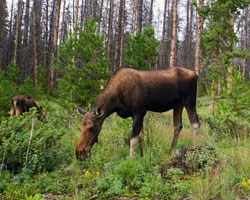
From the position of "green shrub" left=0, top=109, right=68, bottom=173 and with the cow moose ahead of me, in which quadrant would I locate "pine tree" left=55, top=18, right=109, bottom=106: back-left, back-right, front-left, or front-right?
front-left

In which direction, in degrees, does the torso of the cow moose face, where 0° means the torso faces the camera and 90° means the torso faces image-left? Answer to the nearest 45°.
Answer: approximately 90°

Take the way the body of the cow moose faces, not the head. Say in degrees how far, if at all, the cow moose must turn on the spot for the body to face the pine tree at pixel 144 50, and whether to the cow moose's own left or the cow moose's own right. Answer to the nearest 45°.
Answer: approximately 90° to the cow moose's own right

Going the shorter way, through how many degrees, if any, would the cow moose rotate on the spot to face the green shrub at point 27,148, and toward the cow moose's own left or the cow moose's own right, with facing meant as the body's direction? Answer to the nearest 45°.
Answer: approximately 45° to the cow moose's own left

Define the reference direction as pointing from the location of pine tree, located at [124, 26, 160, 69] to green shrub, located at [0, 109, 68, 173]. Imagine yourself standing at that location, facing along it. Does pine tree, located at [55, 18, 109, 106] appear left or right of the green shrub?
right

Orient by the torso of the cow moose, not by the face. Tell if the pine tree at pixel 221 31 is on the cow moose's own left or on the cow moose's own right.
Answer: on the cow moose's own right

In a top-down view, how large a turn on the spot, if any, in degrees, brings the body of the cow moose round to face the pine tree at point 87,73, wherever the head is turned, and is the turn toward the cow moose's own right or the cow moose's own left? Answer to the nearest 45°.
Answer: approximately 90° to the cow moose's own right

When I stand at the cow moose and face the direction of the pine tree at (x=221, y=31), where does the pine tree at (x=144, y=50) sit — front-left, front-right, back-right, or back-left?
front-left
